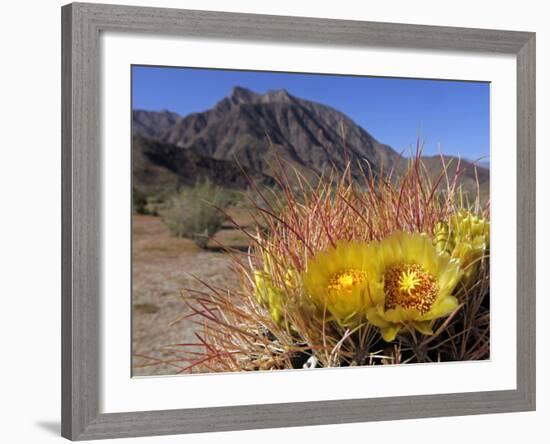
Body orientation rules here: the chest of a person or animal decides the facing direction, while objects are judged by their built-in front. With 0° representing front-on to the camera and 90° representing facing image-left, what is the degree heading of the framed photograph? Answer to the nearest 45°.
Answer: approximately 315°
